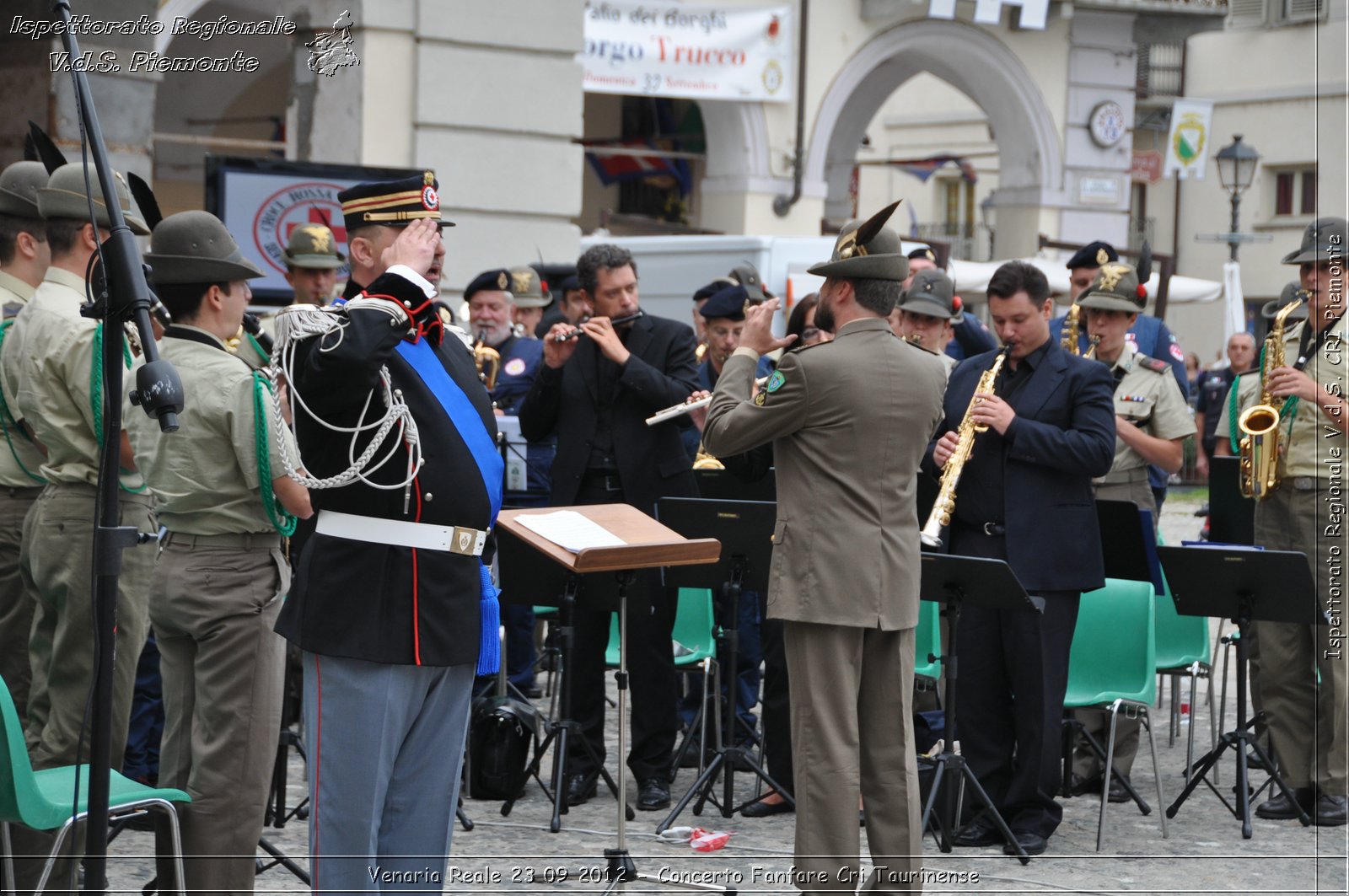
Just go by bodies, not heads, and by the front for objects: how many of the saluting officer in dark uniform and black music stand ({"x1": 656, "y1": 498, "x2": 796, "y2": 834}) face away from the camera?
1

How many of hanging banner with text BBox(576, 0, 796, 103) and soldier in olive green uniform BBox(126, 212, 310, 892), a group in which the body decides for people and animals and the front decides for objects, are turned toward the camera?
1

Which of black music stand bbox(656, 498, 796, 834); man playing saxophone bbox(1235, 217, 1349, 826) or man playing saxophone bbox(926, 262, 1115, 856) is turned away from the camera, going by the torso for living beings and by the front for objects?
the black music stand

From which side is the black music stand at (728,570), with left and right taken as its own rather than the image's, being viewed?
back

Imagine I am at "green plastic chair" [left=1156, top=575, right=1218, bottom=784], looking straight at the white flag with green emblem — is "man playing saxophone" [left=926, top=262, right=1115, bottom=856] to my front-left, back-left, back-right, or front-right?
back-left

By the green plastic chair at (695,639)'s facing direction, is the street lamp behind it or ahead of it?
behind

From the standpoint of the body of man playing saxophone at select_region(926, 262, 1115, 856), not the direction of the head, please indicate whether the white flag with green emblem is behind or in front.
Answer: behind

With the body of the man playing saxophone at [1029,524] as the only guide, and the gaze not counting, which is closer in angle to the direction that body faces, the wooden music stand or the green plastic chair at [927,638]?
the wooden music stand

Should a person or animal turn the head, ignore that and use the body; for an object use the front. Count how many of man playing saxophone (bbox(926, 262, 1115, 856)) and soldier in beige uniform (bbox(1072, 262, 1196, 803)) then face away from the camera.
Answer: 0
